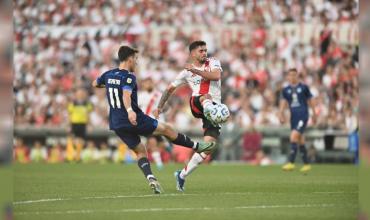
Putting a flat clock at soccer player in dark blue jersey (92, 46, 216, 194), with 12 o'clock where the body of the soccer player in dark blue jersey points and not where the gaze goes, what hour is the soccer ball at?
The soccer ball is roughly at 1 o'clock from the soccer player in dark blue jersey.

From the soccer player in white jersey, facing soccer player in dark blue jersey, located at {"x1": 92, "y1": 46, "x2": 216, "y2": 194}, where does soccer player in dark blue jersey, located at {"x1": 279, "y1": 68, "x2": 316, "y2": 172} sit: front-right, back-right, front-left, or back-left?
back-right

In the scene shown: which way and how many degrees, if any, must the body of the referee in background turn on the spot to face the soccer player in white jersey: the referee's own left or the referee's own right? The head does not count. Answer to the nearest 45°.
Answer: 0° — they already face them

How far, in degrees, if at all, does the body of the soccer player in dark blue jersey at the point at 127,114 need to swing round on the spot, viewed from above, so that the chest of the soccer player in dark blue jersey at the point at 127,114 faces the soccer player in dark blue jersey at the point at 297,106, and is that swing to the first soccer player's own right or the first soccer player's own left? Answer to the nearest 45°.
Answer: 0° — they already face them

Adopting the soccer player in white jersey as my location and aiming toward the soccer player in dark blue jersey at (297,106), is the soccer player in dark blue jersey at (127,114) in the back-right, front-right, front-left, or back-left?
back-left

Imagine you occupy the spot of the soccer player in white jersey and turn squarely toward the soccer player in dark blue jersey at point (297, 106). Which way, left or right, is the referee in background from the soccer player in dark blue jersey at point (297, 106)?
left

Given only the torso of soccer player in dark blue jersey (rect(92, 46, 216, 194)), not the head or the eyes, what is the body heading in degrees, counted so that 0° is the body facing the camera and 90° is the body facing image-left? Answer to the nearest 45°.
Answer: approximately 225°

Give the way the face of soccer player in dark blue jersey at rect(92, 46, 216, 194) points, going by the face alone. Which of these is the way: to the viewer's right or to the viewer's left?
to the viewer's right
